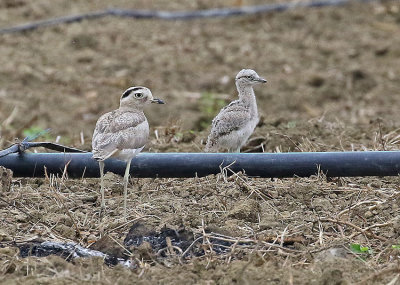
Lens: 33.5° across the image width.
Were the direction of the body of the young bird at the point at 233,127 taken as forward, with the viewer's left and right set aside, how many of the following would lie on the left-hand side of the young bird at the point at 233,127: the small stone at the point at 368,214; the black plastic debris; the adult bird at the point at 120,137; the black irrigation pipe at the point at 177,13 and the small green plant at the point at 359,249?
1

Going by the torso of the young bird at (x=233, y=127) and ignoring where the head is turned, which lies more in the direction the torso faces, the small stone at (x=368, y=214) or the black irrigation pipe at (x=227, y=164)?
the small stone

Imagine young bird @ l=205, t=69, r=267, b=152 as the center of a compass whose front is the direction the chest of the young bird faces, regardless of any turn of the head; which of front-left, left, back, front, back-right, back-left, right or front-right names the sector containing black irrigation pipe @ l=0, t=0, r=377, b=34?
left

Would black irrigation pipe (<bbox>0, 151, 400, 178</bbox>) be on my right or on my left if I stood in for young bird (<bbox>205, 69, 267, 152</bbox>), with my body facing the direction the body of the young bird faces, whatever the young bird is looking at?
on my right

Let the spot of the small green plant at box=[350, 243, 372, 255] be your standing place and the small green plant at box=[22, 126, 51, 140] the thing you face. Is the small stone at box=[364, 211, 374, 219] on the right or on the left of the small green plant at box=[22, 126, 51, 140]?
right

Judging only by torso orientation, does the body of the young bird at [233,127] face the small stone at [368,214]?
no

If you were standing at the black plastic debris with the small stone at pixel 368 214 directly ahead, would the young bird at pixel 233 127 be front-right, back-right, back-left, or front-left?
front-left

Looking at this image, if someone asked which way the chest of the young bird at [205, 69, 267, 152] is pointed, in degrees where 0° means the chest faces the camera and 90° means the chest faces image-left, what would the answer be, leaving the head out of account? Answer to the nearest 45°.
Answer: approximately 270°

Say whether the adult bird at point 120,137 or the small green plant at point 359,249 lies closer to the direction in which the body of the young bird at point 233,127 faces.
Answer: the small green plant

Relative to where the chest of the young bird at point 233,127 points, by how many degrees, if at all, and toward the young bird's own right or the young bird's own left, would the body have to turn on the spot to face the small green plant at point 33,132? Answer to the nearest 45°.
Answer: approximately 135° to the young bird's own left

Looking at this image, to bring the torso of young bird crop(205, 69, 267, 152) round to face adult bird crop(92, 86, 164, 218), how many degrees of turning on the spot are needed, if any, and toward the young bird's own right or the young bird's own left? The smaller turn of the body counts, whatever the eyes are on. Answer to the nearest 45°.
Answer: approximately 135° to the young bird's own right

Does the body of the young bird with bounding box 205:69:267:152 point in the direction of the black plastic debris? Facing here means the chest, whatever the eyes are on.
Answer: no

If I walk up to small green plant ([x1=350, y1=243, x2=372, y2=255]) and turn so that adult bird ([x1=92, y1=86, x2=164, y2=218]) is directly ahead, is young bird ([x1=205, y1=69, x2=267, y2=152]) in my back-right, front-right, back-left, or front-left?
front-right
